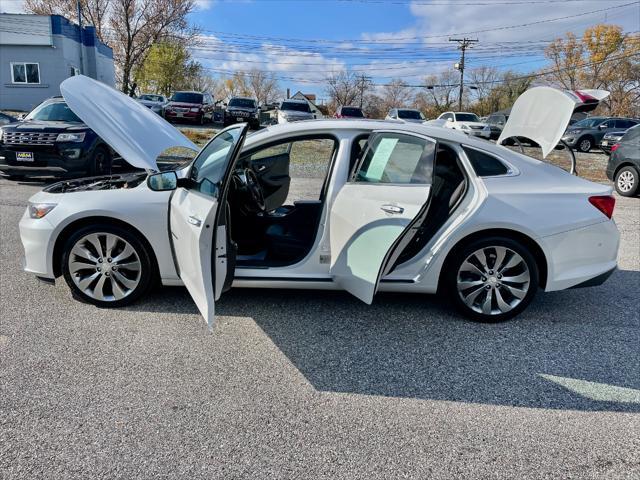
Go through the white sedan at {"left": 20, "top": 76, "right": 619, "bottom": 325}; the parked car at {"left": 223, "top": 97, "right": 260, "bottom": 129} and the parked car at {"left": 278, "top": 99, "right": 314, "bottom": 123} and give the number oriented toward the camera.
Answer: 2

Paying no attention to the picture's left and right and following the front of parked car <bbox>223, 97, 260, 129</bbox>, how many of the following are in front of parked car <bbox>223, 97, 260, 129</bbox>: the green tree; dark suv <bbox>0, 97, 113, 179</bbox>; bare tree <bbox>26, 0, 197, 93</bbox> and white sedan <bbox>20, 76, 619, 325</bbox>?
2

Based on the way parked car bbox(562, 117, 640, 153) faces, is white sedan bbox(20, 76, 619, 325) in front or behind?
in front

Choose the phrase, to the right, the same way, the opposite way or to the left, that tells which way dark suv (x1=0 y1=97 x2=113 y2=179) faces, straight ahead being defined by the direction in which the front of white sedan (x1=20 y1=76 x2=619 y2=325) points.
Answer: to the left

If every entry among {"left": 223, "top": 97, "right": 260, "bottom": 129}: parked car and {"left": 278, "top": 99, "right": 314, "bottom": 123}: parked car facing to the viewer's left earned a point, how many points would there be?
0

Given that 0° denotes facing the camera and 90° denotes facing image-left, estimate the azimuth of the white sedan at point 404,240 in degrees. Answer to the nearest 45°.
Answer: approximately 90°

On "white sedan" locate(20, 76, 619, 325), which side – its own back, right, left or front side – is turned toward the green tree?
right

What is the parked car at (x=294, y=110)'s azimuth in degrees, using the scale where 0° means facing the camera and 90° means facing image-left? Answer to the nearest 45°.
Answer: approximately 0°

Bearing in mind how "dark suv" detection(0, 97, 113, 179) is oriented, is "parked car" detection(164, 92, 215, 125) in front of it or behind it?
behind

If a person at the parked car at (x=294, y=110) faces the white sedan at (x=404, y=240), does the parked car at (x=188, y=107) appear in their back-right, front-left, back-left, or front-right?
back-right

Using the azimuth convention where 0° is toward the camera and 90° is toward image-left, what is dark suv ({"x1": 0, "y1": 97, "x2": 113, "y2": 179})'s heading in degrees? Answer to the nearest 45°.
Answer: approximately 45°

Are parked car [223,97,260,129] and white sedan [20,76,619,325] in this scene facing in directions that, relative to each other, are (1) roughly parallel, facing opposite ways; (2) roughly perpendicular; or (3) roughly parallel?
roughly perpendicular

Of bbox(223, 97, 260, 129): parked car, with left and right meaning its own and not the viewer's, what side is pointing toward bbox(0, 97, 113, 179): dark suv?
front

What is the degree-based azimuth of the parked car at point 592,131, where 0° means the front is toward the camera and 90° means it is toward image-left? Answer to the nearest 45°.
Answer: approximately 45°
